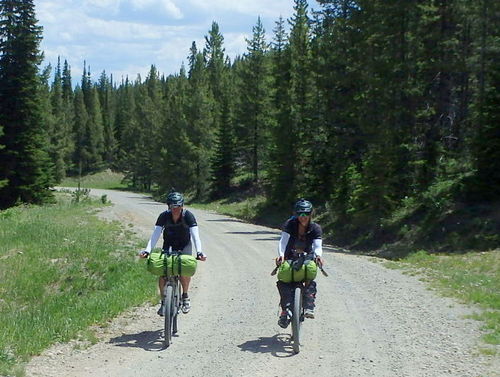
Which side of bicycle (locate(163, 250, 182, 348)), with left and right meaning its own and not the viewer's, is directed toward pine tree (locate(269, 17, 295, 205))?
back

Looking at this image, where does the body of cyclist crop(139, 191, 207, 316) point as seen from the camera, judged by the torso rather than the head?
toward the camera

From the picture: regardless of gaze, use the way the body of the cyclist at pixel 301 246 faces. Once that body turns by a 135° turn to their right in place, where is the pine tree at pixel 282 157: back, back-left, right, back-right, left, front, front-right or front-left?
front-right

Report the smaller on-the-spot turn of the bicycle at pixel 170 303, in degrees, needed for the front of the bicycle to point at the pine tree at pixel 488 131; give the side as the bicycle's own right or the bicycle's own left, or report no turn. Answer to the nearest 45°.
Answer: approximately 135° to the bicycle's own left

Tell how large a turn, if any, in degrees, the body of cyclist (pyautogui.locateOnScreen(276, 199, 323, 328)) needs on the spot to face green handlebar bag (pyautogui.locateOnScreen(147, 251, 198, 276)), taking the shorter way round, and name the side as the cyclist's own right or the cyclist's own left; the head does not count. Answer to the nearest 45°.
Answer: approximately 90° to the cyclist's own right

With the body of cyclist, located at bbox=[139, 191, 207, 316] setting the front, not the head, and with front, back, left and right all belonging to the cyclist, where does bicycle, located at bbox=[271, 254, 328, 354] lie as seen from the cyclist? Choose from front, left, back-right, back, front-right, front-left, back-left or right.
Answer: front-left

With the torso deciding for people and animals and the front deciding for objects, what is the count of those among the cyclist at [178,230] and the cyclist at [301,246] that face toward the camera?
2

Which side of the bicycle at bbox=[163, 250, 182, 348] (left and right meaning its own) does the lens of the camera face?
front

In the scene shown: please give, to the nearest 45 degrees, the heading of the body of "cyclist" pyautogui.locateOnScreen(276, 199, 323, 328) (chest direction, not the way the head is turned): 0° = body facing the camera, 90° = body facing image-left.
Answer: approximately 0°

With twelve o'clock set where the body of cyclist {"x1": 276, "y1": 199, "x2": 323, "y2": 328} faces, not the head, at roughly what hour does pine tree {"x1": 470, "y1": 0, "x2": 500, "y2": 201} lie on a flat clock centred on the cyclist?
The pine tree is roughly at 7 o'clock from the cyclist.

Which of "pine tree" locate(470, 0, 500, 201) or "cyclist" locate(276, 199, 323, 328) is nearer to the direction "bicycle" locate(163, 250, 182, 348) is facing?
the cyclist

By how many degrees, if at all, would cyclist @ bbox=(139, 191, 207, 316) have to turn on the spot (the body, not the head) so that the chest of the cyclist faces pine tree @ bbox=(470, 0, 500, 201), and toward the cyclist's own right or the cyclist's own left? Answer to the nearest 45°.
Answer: approximately 135° to the cyclist's own left
